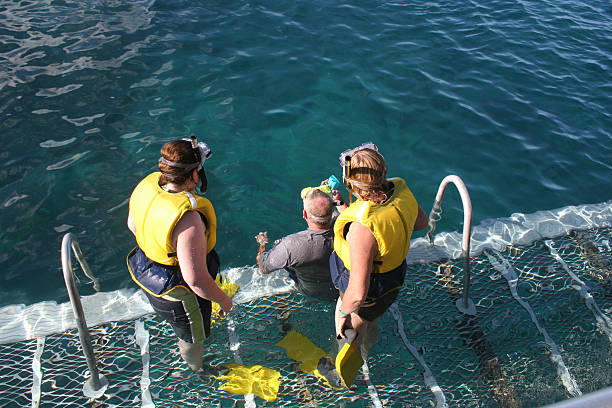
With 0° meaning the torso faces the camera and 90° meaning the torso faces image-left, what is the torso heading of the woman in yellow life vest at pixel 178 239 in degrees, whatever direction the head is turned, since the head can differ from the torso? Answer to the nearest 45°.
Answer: approximately 225°

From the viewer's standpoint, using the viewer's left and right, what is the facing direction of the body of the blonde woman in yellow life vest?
facing away from the viewer and to the left of the viewer

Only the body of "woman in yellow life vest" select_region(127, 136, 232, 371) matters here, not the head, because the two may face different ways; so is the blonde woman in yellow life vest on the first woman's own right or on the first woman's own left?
on the first woman's own right

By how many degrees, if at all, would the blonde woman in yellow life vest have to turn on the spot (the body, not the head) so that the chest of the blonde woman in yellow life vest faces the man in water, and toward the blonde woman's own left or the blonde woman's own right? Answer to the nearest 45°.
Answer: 0° — they already face them

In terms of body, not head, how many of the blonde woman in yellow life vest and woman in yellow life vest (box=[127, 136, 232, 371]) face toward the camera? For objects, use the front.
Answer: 0
